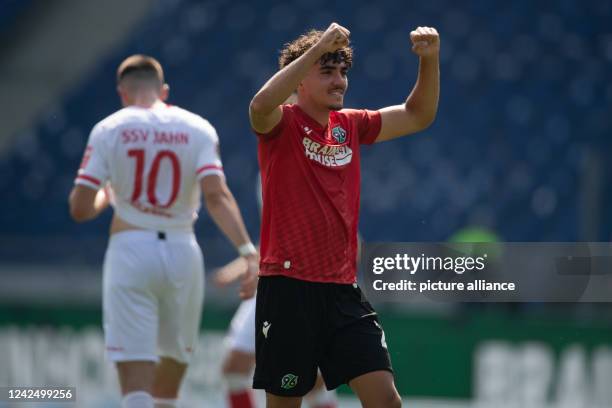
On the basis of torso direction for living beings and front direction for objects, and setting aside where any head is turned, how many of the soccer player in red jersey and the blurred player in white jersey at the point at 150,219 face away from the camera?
1

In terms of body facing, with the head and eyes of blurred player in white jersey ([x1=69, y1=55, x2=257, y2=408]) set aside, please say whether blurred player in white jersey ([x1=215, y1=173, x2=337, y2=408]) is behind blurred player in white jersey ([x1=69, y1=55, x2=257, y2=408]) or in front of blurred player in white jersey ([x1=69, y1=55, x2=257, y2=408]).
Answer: in front

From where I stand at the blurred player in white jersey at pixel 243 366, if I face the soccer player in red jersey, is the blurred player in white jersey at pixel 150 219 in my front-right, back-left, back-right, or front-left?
front-right

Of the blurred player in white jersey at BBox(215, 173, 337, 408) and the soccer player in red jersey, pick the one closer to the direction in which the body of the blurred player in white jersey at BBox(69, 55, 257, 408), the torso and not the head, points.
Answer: the blurred player in white jersey

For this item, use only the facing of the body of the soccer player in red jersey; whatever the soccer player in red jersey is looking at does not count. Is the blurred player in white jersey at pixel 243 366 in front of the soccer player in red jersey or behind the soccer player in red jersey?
behind

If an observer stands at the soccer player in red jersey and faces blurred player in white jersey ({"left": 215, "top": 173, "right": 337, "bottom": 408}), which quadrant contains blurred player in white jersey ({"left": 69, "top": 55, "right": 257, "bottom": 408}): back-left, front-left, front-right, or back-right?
front-left

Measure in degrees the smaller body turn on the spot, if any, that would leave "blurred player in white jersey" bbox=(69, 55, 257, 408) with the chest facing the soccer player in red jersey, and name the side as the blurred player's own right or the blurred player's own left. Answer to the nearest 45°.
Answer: approximately 135° to the blurred player's own right

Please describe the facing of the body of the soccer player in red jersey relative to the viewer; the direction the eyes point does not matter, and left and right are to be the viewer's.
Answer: facing the viewer and to the right of the viewer

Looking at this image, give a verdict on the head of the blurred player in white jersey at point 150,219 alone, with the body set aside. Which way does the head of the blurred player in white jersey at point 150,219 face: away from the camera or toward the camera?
away from the camera

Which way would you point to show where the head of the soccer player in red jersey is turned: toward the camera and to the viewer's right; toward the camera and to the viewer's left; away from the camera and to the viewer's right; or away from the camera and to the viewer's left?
toward the camera and to the viewer's right

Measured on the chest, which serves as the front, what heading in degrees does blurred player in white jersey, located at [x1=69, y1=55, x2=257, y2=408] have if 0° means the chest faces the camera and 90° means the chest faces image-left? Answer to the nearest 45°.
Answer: approximately 180°

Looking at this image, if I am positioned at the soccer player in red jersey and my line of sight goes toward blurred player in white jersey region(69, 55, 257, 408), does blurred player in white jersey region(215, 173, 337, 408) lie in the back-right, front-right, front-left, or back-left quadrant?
front-right

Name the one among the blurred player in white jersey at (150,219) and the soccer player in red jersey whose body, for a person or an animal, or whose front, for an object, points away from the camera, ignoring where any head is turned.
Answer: the blurred player in white jersey
